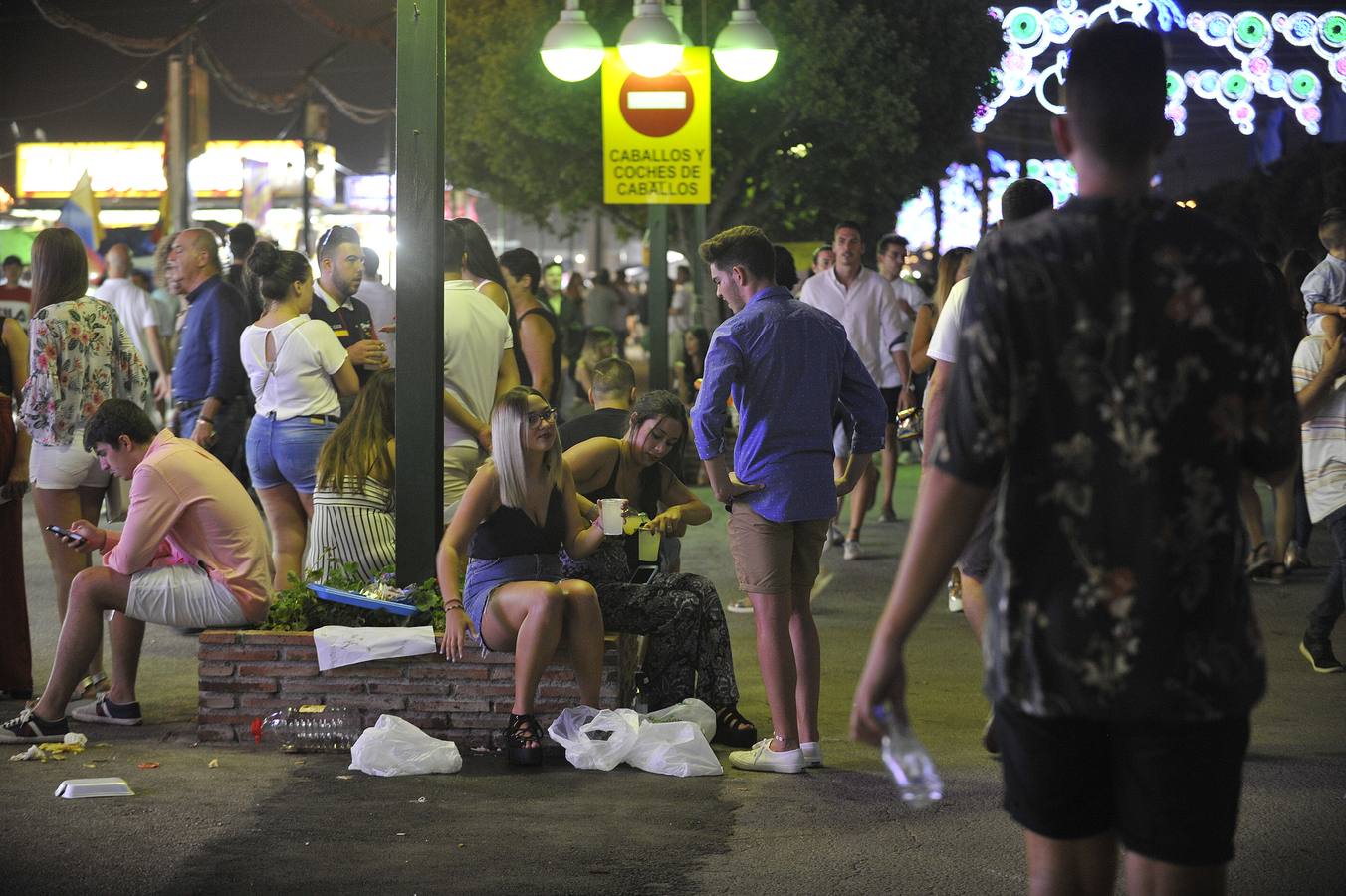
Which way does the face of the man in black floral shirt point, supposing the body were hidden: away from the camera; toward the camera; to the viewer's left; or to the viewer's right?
away from the camera

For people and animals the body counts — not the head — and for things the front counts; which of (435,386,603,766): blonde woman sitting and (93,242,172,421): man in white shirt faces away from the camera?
the man in white shirt

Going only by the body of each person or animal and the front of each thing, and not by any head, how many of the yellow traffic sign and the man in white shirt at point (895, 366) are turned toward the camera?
2

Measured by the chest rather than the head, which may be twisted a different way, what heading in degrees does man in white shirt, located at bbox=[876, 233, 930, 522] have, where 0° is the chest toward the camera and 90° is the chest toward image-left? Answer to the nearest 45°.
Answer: approximately 0°

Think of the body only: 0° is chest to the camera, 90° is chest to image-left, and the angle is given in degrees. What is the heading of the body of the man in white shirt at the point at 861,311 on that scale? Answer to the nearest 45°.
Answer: approximately 0°

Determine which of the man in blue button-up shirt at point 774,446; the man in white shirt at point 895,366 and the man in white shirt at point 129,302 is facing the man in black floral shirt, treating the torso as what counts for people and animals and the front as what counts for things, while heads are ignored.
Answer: the man in white shirt at point 895,366

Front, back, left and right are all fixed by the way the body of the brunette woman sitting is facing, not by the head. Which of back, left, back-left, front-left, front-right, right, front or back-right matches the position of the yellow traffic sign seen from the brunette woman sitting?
back-left

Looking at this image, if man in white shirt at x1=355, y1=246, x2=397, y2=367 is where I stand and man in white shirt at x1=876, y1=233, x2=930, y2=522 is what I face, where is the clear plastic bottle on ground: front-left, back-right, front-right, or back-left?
front-right

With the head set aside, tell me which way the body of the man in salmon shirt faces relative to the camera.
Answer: to the viewer's left

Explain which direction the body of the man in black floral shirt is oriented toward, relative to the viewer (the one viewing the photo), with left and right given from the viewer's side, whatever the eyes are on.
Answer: facing away from the viewer

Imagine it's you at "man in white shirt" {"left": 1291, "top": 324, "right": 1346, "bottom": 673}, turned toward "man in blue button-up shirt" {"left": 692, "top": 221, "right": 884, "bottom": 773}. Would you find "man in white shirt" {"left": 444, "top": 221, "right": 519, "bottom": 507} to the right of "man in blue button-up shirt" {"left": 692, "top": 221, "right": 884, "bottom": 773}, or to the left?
right

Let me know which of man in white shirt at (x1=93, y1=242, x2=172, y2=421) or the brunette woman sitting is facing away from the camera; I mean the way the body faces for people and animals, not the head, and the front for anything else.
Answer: the man in white shirt

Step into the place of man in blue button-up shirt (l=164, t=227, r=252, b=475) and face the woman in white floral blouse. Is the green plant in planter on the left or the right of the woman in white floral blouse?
left
